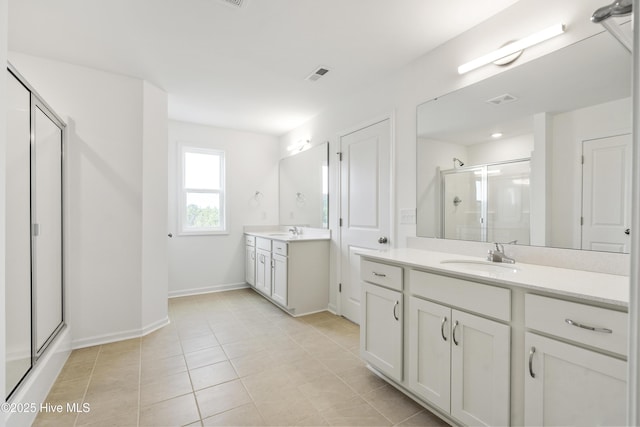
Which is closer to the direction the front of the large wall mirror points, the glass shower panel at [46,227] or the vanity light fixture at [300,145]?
the glass shower panel

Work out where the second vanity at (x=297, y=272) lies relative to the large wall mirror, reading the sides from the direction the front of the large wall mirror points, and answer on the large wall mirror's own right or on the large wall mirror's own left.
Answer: on the large wall mirror's own right

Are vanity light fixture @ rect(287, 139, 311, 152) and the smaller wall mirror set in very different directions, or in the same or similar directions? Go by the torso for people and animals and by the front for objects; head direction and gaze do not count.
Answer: same or similar directions

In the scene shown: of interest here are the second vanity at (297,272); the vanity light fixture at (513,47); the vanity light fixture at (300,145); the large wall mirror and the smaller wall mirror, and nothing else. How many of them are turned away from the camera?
0

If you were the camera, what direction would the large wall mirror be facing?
facing the viewer and to the left of the viewer

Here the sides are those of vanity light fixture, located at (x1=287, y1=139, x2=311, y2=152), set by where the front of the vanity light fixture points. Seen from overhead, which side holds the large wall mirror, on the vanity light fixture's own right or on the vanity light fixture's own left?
on the vanity light fixture's own left

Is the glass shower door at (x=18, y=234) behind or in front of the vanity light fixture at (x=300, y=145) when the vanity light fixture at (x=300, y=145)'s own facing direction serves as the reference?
in front

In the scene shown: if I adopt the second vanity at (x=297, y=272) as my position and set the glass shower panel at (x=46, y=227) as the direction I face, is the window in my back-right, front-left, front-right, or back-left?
front-right

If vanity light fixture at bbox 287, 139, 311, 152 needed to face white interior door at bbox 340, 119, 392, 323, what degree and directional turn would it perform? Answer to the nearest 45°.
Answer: approximately 90° to its left

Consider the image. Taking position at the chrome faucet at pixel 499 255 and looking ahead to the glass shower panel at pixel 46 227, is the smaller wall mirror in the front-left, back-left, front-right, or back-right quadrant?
front-right

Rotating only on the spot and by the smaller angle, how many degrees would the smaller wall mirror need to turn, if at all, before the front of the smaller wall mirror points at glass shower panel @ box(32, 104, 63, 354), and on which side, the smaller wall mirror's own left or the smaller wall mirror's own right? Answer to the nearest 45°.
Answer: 0° — it already faces it

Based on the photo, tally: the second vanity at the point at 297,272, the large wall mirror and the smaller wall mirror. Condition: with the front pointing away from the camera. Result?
0

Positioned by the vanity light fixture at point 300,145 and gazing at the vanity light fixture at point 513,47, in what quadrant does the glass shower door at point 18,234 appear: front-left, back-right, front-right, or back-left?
front-right
